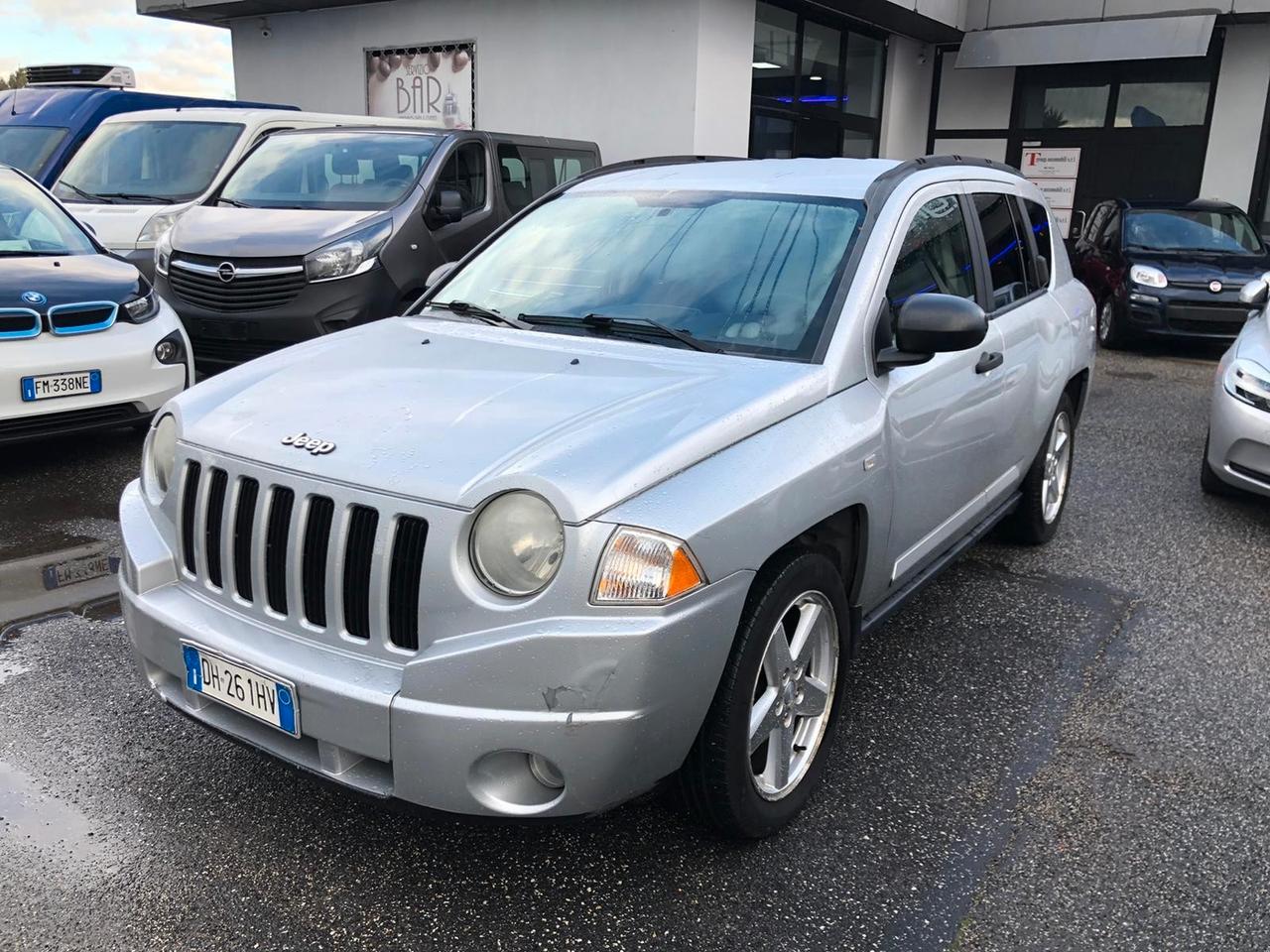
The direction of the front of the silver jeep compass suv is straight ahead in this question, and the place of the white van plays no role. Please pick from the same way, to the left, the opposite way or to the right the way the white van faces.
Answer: the same way

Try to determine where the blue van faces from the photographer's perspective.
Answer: facing the viewer and to the left of the viewer

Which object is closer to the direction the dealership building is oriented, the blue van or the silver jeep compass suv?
the silver jeep compass suv

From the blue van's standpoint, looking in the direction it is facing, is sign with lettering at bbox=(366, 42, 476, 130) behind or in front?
behind

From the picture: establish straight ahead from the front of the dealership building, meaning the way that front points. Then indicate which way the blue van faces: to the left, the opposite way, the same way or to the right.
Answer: the same way

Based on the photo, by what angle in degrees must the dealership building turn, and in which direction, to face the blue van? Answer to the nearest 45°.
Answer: approximately 45° to its right

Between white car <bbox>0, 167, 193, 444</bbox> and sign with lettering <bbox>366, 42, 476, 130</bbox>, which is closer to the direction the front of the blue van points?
the white car

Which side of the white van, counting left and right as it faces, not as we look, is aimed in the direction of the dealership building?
back

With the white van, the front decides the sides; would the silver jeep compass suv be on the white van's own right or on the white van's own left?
on the white van's own left

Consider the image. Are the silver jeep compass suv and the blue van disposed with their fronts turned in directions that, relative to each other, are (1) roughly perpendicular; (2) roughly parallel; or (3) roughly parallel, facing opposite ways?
roughly parallel

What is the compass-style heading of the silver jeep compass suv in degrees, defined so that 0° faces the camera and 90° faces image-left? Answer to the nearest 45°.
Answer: approximately 45°

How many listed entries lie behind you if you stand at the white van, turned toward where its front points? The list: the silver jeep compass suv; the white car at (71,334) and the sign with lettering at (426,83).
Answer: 1

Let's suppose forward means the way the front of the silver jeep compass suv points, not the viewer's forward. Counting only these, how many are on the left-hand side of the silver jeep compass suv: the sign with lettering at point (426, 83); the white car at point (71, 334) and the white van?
0

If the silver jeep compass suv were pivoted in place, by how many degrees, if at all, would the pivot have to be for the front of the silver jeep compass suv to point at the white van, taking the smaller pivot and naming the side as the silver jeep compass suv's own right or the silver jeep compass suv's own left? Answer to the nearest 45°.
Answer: approximately 90° to the silver jeep compass suv's own right

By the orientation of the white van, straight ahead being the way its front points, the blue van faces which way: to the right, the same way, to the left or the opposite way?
the same way

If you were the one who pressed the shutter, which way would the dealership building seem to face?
facing the viewer

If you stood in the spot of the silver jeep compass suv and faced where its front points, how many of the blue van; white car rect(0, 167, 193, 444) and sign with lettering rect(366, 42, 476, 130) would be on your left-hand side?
0

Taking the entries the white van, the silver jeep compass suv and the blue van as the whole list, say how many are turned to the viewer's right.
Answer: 0

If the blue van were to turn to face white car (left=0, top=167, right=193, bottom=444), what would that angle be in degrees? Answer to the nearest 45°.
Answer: approximately 45° to its left

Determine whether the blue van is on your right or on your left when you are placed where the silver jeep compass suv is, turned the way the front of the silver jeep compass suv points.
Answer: on your right

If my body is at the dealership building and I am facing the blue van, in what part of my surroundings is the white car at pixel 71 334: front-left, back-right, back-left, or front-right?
front-left

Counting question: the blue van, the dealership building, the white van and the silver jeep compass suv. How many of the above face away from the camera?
0
